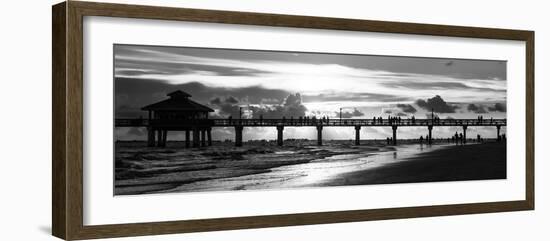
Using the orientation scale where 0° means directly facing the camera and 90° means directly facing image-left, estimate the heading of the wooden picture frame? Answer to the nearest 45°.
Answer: approximately 315°
